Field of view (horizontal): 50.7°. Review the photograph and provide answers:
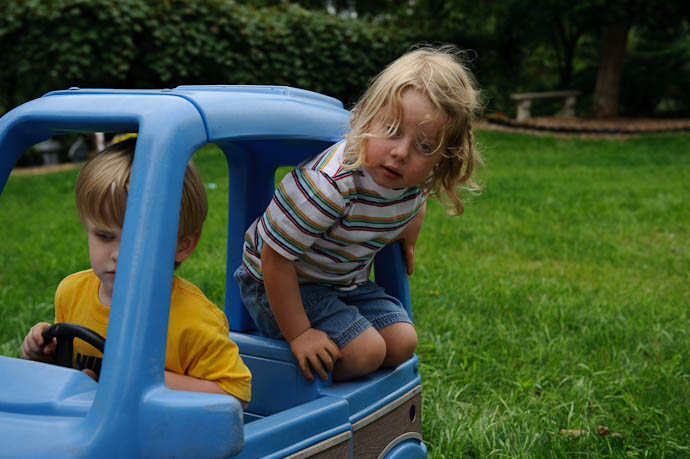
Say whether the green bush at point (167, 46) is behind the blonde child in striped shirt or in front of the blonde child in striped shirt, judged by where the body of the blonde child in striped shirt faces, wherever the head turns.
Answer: behind

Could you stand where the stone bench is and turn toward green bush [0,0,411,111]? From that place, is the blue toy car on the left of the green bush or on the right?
left

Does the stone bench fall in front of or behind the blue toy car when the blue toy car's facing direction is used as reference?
behind

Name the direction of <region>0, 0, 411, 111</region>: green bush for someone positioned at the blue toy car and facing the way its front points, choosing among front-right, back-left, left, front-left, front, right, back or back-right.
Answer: back-right
